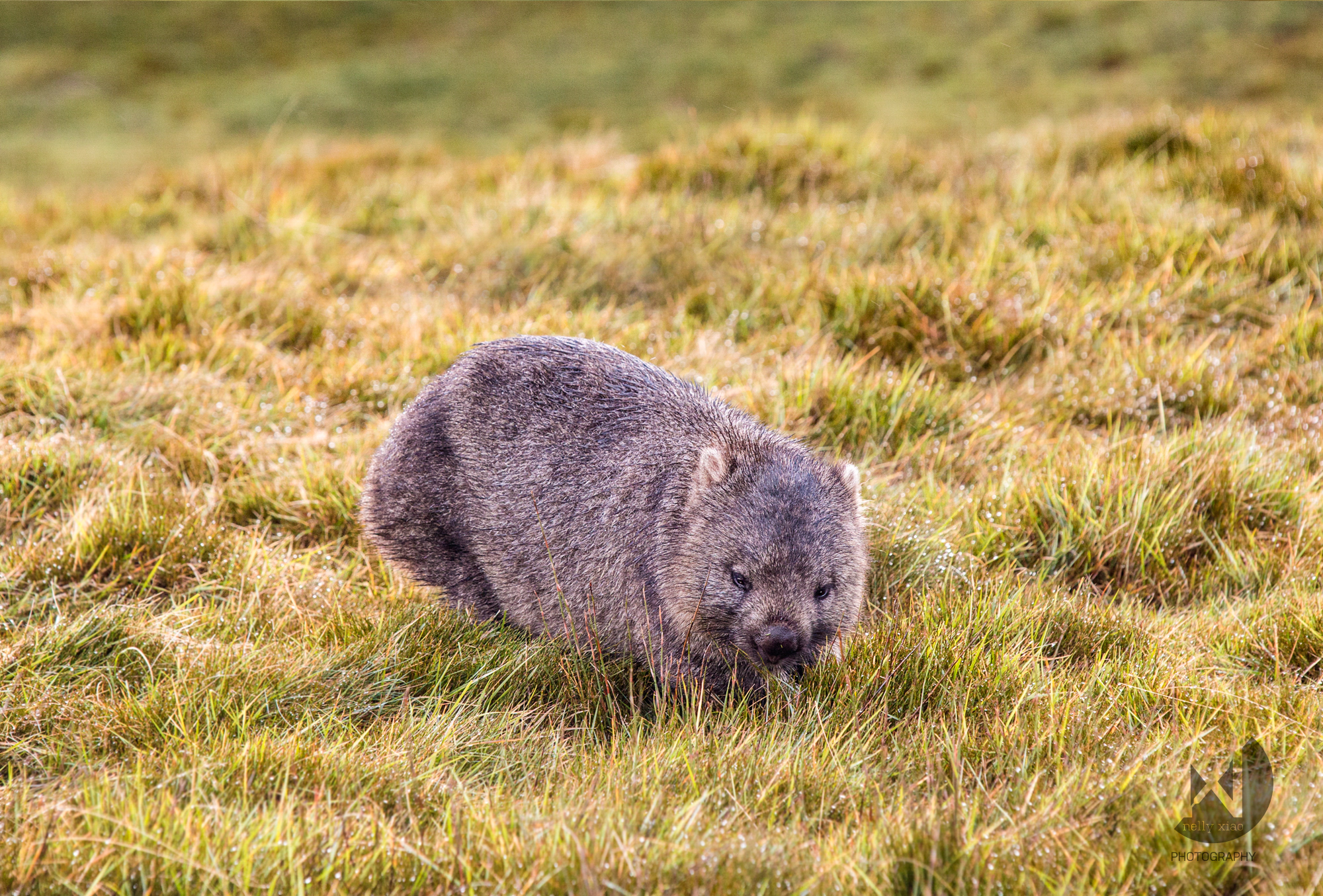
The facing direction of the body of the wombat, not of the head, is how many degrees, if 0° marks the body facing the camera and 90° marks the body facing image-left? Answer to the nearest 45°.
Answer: approximately 315°
